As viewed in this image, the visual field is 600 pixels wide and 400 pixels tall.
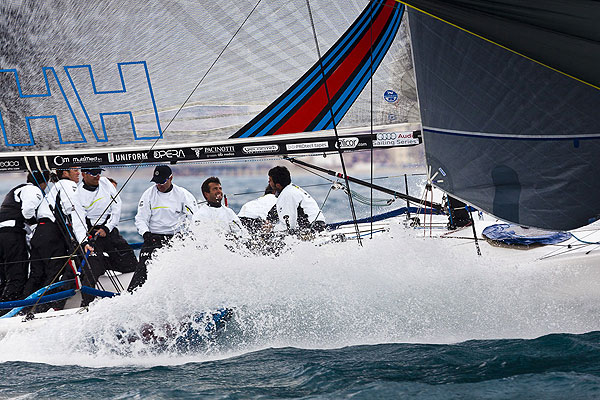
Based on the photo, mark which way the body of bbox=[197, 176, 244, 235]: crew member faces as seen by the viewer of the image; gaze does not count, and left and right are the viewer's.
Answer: facing the viewer and to the right of the viewer

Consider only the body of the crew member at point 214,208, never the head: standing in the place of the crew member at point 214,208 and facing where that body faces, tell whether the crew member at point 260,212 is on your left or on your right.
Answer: on your left

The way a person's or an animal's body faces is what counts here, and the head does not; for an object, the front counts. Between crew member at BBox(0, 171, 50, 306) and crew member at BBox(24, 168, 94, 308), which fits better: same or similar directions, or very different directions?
same or similar directions

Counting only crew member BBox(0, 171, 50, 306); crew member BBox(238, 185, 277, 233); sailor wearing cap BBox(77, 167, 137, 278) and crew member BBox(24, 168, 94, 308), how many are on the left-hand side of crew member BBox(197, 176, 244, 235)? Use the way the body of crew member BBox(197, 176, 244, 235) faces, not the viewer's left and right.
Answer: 1
